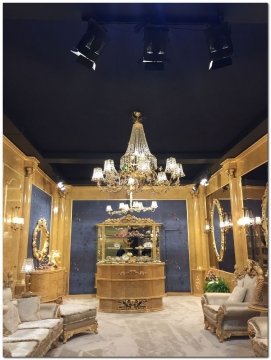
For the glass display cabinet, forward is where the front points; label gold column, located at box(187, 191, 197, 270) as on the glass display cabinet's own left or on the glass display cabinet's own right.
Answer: on the glass display cabinet's own left

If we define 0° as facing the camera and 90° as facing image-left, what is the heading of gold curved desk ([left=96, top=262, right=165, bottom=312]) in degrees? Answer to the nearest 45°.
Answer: approximately 0°

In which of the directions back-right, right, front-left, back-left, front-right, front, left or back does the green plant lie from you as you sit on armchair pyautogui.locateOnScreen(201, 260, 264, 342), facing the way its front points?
back-right

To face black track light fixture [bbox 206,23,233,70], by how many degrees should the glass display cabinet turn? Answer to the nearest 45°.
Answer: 0° — it already faces it

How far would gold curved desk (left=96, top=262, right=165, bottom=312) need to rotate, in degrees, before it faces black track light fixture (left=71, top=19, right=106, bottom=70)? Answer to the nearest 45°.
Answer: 0° — it already faces it

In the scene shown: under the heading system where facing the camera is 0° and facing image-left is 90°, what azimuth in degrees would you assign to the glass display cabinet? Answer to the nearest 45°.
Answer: approximately 0°

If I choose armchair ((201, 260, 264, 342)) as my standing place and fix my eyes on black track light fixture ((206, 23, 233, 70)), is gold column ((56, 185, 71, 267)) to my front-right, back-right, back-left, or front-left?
back-right

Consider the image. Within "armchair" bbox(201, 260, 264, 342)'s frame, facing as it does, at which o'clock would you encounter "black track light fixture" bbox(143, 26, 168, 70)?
The black track light fixture is roughly at 11 o'clock from the armchair.

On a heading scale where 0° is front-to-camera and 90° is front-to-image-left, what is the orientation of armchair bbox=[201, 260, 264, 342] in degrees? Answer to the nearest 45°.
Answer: approximately 45°

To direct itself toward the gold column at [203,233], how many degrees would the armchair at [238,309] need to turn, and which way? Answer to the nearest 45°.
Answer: approximately 135° to its right

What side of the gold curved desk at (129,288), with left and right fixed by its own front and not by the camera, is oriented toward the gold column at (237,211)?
left

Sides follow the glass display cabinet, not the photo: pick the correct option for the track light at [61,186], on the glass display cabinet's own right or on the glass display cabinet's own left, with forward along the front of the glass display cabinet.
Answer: on the glass display cabinet's own right
